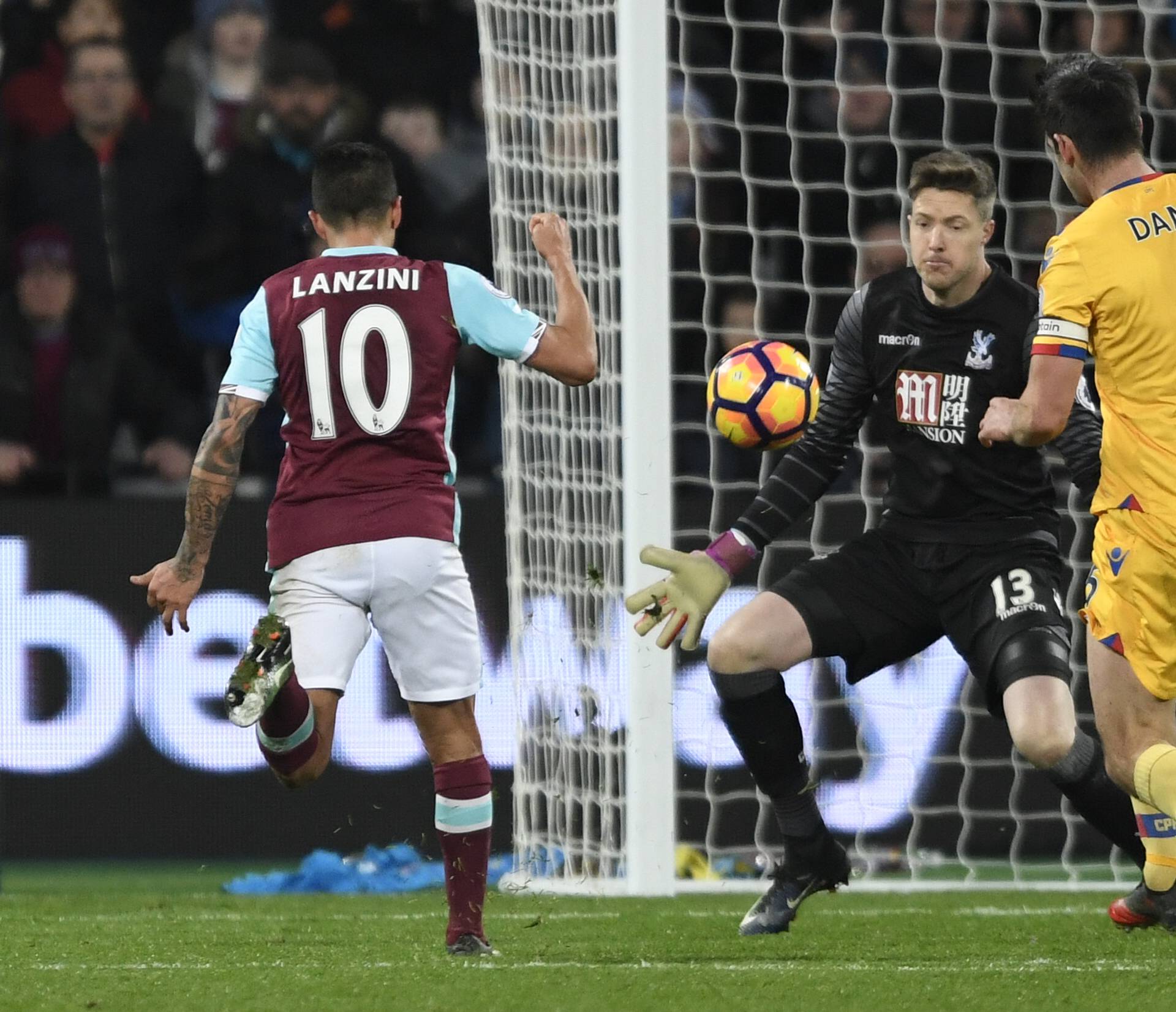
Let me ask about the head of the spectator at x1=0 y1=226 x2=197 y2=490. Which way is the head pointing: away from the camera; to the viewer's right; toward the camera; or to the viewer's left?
toward the camera

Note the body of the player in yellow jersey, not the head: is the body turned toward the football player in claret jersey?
no

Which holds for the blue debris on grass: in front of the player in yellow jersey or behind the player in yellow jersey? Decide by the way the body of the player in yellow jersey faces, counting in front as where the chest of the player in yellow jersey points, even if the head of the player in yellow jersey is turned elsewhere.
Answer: in front

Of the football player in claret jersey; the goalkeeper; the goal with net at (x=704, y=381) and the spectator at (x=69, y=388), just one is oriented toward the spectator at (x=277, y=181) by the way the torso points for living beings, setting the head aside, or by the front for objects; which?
the football player in claret jersey

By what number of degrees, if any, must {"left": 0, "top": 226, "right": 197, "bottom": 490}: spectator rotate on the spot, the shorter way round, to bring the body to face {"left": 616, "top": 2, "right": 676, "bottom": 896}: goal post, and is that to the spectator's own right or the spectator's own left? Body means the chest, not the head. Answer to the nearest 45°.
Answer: approximately 45° to the spectator's own left

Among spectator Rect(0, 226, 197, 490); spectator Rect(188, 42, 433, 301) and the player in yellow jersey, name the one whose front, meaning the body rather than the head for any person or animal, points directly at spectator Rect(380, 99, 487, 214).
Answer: the player in yellow jersey

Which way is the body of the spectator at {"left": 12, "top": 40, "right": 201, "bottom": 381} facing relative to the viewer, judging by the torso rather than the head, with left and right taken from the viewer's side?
facing the viewer

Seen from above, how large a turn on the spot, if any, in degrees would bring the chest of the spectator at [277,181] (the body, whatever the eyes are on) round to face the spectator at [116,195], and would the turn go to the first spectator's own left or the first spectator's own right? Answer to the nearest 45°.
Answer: approximately 90° to the first spectator's own right

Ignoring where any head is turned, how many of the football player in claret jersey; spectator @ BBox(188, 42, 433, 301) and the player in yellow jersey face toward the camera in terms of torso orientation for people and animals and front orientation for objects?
1

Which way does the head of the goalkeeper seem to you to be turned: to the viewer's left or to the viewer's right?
to the viewer's left

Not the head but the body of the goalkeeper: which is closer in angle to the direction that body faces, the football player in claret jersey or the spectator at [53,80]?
the football player in claret jersey

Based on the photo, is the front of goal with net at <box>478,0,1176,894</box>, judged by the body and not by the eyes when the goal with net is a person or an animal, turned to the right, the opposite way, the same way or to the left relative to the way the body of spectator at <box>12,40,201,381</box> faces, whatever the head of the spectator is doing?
the same way

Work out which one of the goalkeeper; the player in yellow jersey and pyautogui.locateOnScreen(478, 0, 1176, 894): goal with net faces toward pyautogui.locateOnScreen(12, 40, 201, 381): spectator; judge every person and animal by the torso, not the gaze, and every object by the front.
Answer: the player in yellow jersey

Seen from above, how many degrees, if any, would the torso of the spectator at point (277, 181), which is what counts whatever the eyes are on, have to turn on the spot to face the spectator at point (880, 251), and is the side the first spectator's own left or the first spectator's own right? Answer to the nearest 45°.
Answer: approximately 90° to the first spectator's own left

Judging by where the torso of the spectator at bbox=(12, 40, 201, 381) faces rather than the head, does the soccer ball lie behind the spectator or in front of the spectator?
in front

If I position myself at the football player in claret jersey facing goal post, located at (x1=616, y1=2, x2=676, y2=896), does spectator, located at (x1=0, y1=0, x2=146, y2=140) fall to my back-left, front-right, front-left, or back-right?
front-left

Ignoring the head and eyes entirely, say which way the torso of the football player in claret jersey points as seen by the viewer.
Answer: away from the camera

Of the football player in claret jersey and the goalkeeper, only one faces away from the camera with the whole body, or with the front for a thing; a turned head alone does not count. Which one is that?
the football player in claret jersey

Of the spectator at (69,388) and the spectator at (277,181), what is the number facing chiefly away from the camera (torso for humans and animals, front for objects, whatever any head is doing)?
0

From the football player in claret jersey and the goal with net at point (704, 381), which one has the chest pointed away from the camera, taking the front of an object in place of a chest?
the football player in claret jersey

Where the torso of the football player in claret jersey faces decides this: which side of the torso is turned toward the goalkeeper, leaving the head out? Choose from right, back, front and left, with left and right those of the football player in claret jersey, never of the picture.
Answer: right

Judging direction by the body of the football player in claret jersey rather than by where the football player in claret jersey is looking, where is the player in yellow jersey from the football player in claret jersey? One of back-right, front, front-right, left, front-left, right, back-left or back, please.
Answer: right

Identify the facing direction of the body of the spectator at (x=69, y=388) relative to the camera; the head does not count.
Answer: toward the camera
